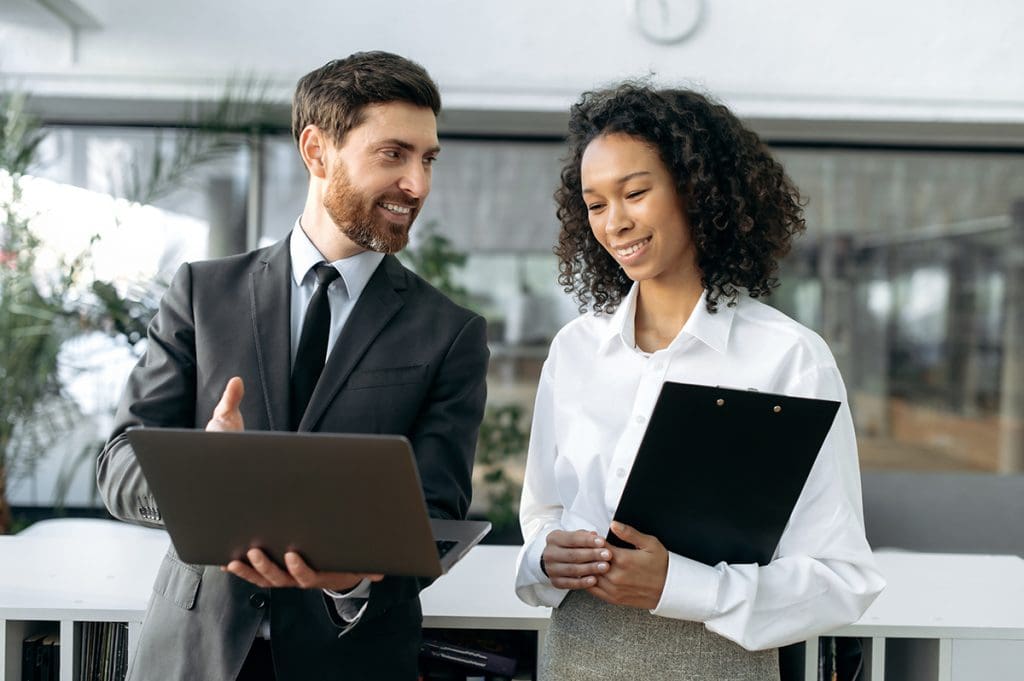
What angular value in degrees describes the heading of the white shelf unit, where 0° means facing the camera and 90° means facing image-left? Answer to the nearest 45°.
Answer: approximately 0°

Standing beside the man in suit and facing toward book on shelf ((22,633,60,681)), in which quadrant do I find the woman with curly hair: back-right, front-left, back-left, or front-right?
back-right

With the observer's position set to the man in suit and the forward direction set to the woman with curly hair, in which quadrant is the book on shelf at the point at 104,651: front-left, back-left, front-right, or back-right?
back-left

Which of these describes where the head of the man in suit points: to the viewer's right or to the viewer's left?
to the viewer's right
